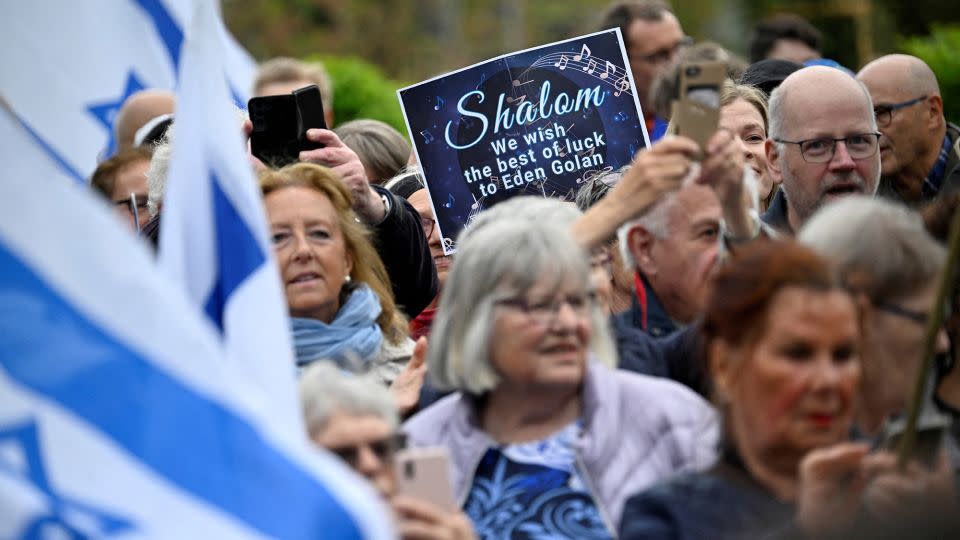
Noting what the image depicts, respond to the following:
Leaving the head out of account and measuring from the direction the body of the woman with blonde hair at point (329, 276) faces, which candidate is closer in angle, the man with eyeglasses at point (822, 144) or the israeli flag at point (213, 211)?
the israeli flag

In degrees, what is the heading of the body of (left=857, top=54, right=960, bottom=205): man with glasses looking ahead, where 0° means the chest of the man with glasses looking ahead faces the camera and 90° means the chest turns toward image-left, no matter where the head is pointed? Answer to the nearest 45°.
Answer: approximately 45°

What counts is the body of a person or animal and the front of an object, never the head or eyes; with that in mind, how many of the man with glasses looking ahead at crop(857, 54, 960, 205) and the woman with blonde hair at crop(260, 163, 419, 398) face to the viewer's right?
0

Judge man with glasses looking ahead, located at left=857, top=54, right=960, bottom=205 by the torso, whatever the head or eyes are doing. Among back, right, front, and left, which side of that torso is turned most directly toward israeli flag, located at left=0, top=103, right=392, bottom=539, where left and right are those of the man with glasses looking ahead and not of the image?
front

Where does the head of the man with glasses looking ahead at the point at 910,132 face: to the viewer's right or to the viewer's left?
to the viewer's left

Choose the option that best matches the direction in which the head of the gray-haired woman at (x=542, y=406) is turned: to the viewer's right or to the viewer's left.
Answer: to the viewer's right

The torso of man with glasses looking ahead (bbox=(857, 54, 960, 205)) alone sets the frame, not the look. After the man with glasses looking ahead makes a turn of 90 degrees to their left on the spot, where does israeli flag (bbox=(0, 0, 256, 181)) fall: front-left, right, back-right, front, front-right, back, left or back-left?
back-right

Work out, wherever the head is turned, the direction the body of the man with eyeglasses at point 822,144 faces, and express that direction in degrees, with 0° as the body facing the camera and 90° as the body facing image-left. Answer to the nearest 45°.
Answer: approximately 315°
